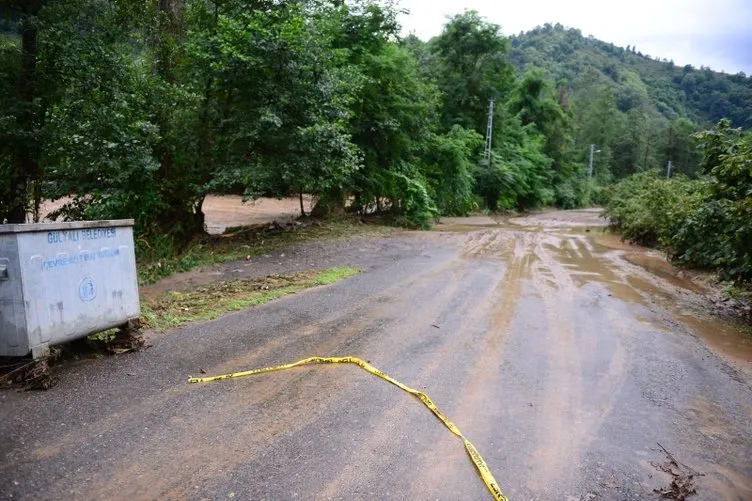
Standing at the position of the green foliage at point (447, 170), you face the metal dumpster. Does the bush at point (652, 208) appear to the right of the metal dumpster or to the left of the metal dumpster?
left

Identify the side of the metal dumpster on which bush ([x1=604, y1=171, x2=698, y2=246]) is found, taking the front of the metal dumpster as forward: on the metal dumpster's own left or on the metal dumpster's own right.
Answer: on the metal dumpster's own left

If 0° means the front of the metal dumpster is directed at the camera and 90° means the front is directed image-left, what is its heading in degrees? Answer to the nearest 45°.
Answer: approximately 315°

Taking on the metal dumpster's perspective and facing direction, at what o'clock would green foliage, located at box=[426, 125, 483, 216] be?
The green foliage is roughly at 9 o'clock from the metal dumpster.

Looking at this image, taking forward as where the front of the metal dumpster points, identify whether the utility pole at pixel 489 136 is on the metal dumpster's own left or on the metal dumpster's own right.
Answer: on the metal dumpster's own left

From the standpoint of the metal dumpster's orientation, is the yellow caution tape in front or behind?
in front

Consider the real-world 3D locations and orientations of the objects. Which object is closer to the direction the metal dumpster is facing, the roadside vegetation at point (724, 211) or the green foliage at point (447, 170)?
the roadside vegetation
